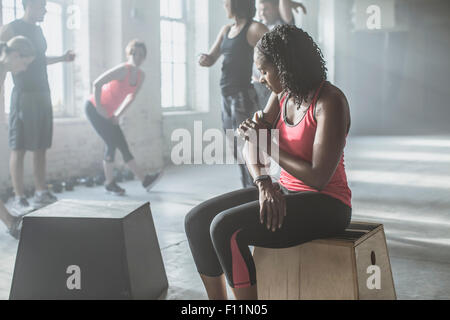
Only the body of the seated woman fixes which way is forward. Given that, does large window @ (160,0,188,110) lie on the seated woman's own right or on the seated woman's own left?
on the seated woman's own right

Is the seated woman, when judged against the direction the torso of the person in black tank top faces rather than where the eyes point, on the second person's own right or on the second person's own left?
on the second person's own left

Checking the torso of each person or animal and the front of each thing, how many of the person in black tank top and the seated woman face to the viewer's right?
0

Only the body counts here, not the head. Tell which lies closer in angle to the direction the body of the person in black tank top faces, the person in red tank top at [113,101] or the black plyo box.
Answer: the black plyo box

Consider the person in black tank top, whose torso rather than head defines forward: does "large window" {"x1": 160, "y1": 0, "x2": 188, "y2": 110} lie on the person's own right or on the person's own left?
on the person's own right

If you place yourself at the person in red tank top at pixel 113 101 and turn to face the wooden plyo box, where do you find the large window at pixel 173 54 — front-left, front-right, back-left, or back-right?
back-left

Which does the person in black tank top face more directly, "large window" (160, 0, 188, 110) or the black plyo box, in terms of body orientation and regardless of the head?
the black plyo box

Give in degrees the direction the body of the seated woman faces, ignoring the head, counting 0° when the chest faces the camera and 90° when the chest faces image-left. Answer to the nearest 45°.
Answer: approximately 45°
